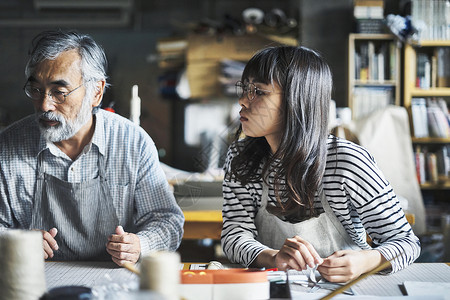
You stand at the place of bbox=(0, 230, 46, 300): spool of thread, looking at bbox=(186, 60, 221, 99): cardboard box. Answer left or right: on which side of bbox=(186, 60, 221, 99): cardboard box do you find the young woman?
right

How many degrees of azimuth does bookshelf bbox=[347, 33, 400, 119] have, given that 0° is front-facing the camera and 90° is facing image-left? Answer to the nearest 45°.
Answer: approximately 0°

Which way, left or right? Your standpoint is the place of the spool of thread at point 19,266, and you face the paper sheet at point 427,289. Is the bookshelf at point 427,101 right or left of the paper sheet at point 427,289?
left

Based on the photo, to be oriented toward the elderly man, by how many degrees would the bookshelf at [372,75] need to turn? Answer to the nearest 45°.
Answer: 0° — it already faces them

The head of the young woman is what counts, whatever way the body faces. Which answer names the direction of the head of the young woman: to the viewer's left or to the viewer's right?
to the viewer's left

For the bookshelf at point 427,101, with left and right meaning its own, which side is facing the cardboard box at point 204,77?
right

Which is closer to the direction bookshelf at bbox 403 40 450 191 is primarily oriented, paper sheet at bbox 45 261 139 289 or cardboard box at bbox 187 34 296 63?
the paper sheet

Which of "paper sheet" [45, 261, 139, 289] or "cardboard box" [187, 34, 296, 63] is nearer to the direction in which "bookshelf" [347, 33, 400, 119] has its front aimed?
the paper sheet
